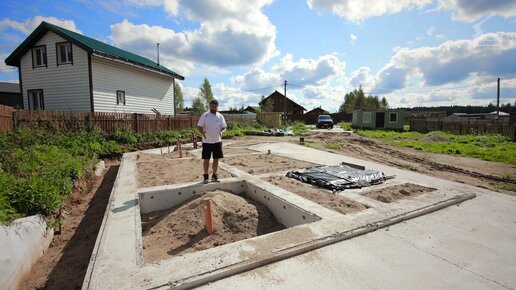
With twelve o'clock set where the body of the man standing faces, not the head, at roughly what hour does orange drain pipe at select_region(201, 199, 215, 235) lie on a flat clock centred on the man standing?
The orange drain pipe is roughly at 12 o'clock from the man standing.

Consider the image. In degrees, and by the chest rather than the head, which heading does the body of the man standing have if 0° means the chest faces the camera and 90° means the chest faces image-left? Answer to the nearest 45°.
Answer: approximately 0°

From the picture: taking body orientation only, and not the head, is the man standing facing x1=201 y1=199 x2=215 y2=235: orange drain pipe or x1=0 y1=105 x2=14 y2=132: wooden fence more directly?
the orange drain pipe

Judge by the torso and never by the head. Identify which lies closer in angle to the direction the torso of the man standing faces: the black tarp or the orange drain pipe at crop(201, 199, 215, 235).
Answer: the orange drain pipe

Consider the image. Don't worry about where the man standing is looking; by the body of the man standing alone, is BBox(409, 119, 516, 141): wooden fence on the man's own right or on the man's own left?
on the man's own left

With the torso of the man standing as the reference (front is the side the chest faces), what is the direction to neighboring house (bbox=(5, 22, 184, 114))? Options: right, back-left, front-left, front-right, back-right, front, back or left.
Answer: back-right

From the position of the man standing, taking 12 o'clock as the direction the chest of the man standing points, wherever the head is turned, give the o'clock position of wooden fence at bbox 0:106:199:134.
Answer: The wooden fence is roughly at 5 o'clock from the man standing.

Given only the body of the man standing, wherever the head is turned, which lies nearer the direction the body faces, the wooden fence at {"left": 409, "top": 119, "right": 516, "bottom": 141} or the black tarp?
the black tarp

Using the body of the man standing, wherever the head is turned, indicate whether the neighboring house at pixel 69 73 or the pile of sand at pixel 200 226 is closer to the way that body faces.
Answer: the pile of sand

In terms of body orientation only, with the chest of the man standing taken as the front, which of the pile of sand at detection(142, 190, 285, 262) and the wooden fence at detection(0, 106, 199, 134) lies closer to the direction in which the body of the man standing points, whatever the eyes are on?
the pile of sand

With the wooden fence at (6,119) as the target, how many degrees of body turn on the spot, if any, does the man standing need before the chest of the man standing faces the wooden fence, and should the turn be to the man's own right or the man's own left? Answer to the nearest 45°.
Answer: approximately 135° to the man's own right

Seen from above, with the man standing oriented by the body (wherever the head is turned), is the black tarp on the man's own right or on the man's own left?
on the man's own left

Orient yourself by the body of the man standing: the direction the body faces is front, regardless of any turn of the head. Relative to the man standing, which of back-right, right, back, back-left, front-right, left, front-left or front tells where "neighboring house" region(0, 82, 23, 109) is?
back-right
